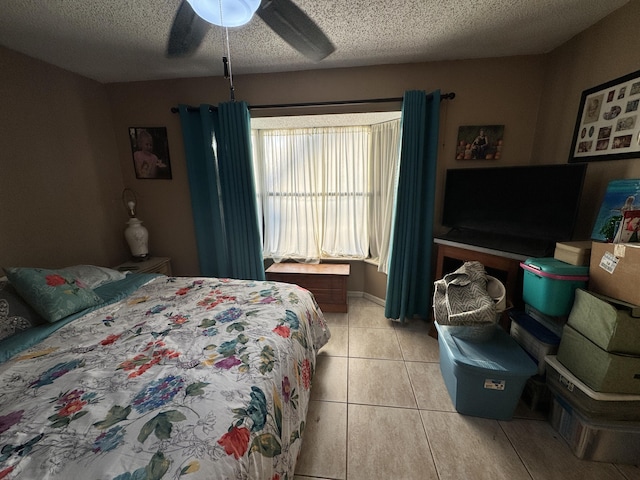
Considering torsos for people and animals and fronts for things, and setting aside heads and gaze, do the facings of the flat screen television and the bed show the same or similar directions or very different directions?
very different directions

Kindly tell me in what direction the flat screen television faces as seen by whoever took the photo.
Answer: facing the viewer and to the left of the viewer

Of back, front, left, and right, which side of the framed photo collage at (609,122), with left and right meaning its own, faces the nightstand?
front

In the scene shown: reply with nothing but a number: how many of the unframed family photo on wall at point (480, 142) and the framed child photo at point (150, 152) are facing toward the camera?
2

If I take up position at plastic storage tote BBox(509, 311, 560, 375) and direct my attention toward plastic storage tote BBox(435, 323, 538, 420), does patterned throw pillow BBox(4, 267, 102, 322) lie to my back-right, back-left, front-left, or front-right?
front-right

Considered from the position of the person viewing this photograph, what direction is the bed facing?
facing the viewer and to the right of the viewer

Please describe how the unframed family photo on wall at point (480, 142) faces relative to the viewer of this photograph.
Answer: facing the viewer
